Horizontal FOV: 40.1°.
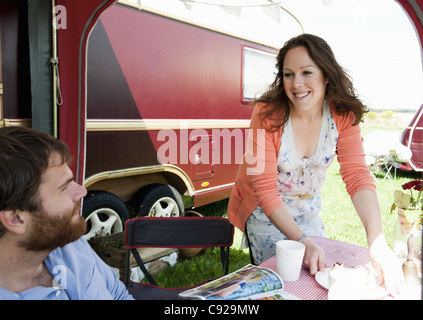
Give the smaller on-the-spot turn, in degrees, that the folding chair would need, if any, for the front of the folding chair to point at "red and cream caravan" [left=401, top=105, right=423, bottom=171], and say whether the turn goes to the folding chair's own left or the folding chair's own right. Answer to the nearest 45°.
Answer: approximately 135° to the folding chair's own left

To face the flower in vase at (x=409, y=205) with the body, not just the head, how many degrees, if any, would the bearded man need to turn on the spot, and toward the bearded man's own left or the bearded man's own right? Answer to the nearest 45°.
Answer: approximately 45° to the bearded man's own left

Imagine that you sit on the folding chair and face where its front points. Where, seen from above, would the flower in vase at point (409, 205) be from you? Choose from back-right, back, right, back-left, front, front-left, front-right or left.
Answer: front-left

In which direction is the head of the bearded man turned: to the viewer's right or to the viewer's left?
to the viewer's right

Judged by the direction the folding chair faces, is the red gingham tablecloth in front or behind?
in front
